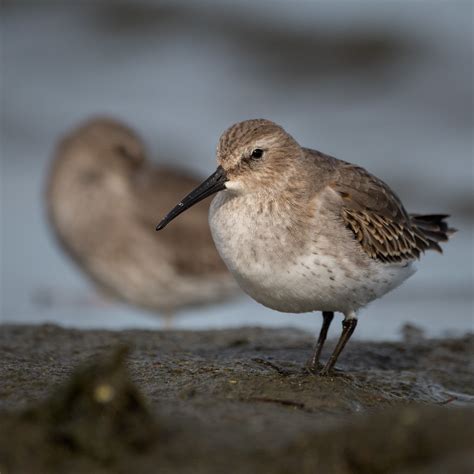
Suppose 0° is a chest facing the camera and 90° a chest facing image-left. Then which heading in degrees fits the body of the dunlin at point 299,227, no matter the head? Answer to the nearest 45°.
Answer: approximately 45°
